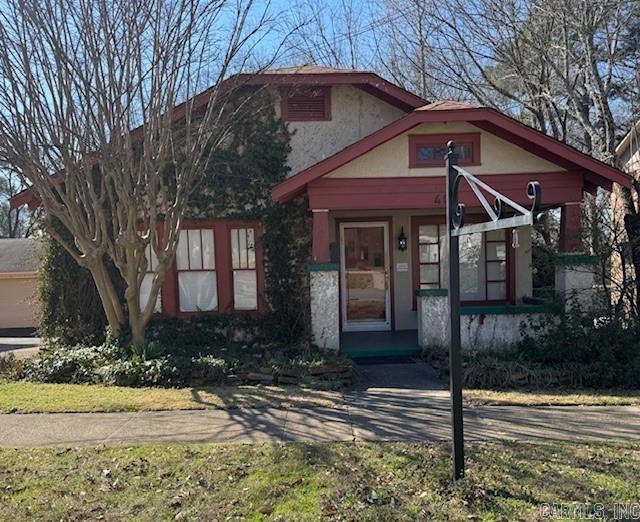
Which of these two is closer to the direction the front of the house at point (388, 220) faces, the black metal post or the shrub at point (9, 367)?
the black metal post

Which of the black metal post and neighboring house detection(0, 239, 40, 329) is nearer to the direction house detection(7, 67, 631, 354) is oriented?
the black metal post

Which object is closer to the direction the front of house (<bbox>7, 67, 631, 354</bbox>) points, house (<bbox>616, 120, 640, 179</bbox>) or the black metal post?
the black metal post

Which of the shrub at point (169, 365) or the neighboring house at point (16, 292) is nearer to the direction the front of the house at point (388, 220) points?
the shrub

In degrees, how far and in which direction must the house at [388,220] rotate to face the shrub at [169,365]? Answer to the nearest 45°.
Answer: approximately 45° to its right

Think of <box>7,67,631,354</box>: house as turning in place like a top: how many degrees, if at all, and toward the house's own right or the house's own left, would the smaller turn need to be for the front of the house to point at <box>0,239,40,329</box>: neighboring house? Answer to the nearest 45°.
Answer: approximately 135° to the house's own right

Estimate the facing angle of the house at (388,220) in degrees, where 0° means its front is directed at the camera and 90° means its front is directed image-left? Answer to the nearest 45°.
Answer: approximately 0°

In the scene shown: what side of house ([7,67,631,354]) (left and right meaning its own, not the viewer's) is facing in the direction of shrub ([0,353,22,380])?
right

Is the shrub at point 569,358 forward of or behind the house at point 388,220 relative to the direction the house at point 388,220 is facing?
forward

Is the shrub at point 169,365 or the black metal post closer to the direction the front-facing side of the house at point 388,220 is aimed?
the black metal post

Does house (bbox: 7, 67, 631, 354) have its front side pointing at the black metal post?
yes

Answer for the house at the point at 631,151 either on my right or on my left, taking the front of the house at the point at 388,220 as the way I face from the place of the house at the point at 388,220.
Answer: on my left
